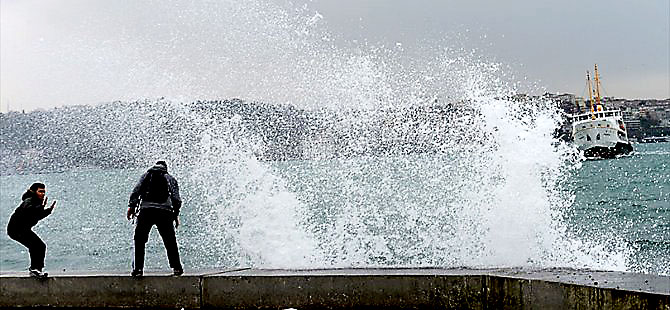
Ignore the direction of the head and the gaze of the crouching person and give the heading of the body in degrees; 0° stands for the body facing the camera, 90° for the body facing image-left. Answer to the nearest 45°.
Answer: approximately 270°
